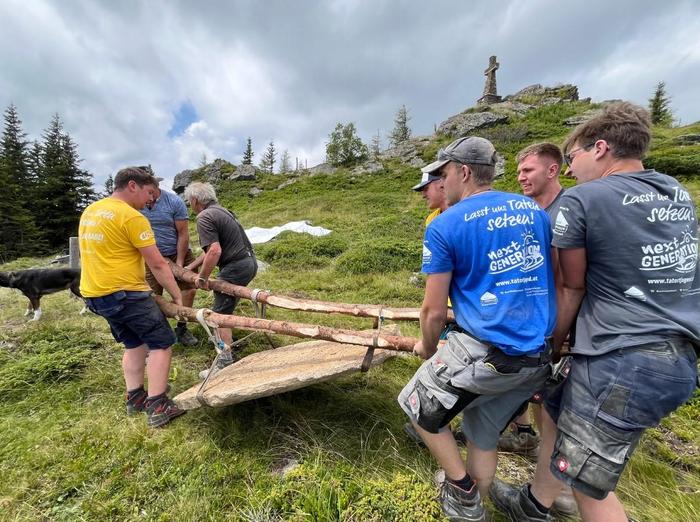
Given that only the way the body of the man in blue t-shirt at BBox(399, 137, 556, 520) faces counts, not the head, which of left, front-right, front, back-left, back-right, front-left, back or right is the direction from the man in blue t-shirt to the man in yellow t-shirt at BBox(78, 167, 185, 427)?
front-left

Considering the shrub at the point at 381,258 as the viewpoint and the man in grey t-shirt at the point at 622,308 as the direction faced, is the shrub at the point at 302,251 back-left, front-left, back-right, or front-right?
back-right

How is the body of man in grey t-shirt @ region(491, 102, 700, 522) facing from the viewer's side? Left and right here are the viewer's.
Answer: facing away from the viewer and to the left of the viewer

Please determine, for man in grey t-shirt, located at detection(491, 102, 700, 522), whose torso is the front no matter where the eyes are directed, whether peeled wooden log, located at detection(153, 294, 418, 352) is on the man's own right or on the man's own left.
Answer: on the man's own left

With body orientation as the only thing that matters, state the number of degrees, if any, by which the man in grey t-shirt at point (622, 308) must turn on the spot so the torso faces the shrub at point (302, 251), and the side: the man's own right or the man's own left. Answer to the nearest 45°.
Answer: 0° — they already face it

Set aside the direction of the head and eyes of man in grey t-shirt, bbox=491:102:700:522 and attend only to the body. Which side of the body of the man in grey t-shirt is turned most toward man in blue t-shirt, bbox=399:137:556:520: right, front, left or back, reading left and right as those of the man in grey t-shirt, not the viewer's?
left

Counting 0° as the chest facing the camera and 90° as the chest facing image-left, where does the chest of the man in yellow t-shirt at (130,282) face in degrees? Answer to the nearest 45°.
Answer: approximately 225°

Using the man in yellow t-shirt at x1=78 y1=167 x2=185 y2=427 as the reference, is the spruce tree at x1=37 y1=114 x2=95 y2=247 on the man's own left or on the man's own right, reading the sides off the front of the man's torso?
on the man's own left

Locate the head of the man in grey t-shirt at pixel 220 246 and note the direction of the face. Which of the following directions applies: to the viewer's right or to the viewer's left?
to the viewer's left

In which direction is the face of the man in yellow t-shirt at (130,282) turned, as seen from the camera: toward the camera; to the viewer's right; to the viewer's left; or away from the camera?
to the viewer's right

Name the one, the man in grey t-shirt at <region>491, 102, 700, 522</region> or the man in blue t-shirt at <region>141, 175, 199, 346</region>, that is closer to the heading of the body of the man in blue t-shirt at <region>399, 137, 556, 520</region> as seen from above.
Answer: the man in blue t-shirt

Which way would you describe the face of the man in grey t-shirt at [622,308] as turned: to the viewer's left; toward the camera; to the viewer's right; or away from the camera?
to the viewer's left

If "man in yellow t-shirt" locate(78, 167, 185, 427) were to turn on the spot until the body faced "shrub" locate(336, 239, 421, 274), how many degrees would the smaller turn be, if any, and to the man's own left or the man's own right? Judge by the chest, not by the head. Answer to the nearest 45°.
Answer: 0° — they already face it

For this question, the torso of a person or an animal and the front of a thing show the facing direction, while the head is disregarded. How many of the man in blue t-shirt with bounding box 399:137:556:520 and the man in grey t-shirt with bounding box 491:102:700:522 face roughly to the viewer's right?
0

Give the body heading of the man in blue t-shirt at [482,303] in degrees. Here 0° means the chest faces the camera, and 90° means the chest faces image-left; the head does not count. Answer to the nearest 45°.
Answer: approximately 135°
